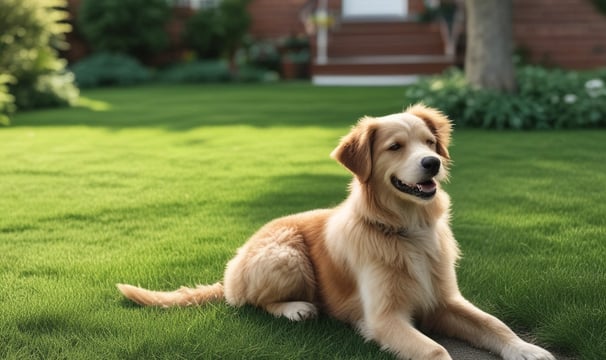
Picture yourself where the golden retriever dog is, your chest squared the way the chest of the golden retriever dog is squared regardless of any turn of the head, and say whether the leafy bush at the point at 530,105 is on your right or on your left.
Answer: on your left

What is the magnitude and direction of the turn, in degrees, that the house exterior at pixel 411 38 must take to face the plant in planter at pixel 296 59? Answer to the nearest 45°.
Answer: approximately 135° to its right

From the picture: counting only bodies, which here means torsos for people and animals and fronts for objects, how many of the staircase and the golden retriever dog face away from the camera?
0

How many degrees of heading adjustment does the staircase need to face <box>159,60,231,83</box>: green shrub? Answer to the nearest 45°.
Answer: approximately 90° to its right

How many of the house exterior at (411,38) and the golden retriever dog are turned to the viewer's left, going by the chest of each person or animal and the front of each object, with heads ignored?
0

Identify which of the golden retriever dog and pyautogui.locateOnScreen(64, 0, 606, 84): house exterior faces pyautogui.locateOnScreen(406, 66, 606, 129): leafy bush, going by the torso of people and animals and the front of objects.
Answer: the house exterior

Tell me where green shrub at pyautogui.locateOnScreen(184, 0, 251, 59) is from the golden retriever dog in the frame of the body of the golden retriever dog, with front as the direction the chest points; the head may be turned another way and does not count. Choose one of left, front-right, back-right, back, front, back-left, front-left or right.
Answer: back-left

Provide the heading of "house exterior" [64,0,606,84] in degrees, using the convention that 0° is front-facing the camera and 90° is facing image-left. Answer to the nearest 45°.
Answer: approximately 0°

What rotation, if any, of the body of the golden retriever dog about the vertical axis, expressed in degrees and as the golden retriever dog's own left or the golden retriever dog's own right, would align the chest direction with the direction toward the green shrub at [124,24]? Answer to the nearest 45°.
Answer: approximately 135° to the golden retriever dog's own left

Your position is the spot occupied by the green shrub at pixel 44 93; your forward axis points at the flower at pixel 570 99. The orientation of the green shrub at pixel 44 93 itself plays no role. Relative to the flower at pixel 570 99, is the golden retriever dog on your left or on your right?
right
